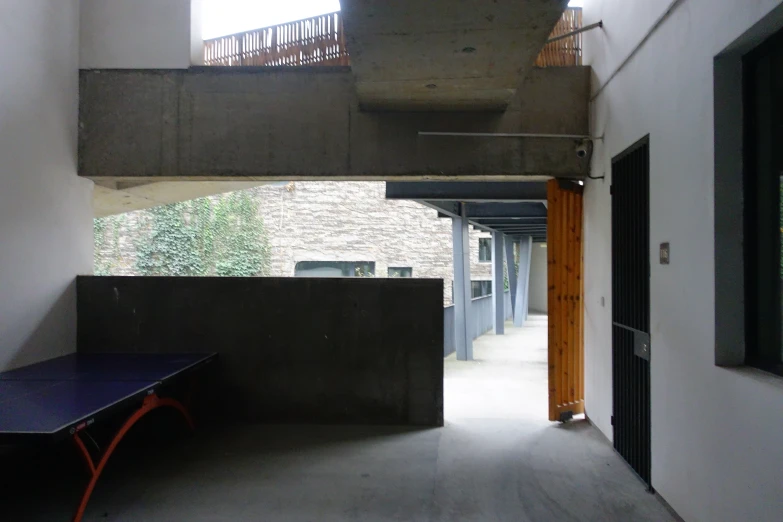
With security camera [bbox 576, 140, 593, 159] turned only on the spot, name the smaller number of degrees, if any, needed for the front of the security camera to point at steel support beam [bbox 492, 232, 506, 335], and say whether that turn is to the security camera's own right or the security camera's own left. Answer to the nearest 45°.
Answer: approximately 135° to the security camera's own right

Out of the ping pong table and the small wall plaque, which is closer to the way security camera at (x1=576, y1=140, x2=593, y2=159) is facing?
the ping pong table

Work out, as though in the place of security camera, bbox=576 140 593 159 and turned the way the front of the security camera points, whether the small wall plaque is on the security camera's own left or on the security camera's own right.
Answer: on the security camera's own left

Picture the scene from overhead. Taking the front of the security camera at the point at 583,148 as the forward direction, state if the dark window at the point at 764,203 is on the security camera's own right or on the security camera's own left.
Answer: on the security camera's own left

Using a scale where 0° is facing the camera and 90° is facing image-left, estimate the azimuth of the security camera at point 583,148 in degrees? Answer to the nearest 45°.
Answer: approximately 45°

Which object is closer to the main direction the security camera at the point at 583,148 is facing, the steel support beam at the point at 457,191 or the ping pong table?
the ping pong table

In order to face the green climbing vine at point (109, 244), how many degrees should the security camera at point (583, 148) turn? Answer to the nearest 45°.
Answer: approximately 90° to its right

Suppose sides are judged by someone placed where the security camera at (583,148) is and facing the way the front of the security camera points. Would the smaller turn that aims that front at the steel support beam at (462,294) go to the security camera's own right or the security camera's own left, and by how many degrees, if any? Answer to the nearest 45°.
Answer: approximately 90° to the security camera's own right

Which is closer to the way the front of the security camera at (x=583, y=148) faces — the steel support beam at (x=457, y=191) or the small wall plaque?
the small wall plaque

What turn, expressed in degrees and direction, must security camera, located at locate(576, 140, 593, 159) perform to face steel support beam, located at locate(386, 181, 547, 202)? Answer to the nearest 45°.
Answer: approximately 90° to its right

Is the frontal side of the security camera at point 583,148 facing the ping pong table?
yes
